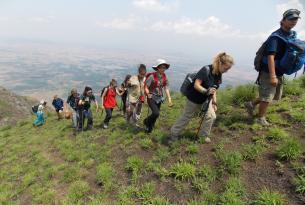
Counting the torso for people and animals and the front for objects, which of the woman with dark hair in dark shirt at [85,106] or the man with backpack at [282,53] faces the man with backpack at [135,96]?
the woman with dark hair in dark shirt at [85,106]

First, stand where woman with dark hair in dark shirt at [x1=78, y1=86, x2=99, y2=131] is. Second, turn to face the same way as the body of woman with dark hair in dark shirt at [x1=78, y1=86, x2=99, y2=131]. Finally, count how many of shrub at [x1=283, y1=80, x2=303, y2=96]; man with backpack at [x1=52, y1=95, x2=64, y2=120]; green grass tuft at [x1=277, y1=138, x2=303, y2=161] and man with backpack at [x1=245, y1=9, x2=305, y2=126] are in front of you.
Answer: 3

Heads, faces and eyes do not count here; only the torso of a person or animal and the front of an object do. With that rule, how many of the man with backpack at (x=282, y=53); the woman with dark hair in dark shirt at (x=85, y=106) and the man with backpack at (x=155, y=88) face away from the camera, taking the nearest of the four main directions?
0

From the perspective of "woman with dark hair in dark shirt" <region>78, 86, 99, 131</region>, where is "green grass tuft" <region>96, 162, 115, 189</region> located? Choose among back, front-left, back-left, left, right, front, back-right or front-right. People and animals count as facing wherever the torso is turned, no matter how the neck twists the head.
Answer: front-right

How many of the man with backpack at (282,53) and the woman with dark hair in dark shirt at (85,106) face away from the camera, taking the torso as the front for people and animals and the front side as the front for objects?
0

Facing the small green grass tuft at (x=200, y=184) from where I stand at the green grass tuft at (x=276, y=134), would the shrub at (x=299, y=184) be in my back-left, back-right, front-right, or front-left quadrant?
front-left

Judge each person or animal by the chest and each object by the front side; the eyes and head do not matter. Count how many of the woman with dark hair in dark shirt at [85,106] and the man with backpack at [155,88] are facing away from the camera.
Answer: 0

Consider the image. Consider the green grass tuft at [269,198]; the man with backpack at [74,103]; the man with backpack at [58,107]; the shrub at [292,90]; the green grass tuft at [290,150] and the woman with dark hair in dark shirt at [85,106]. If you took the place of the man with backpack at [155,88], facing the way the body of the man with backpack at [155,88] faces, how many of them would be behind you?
3

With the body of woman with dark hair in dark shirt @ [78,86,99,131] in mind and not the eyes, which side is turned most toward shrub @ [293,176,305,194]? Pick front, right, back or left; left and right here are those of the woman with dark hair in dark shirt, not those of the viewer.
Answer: front

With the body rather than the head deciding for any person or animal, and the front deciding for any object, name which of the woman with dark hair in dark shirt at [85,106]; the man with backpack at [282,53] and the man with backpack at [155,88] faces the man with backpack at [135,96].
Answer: the woman with dark hair in dark shirt at [85,106]

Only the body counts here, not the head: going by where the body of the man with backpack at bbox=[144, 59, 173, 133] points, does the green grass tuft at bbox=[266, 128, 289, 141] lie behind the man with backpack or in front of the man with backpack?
in front

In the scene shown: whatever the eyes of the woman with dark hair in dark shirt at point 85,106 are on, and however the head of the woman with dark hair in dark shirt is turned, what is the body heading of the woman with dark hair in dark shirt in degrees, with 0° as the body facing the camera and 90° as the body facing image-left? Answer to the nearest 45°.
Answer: approximately 315°

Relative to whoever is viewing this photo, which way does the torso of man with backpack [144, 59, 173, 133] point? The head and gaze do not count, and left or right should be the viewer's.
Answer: facing the viewer and to the right of the viewer

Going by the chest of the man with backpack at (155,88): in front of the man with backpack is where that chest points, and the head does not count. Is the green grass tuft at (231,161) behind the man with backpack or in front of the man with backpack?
in front
